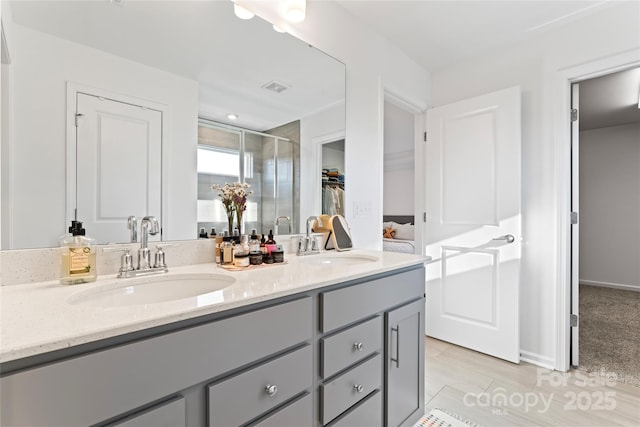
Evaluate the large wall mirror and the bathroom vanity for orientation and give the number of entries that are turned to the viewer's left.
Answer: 0

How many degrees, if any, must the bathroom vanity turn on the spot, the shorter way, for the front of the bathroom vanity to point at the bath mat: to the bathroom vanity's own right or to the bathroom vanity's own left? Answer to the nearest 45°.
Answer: approximately 45° to the bathroom vanity's own left

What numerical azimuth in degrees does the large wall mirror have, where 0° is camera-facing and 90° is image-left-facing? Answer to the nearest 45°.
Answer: approximately 315°

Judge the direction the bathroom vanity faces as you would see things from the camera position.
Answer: facing the viewer and to the right of the viewer
